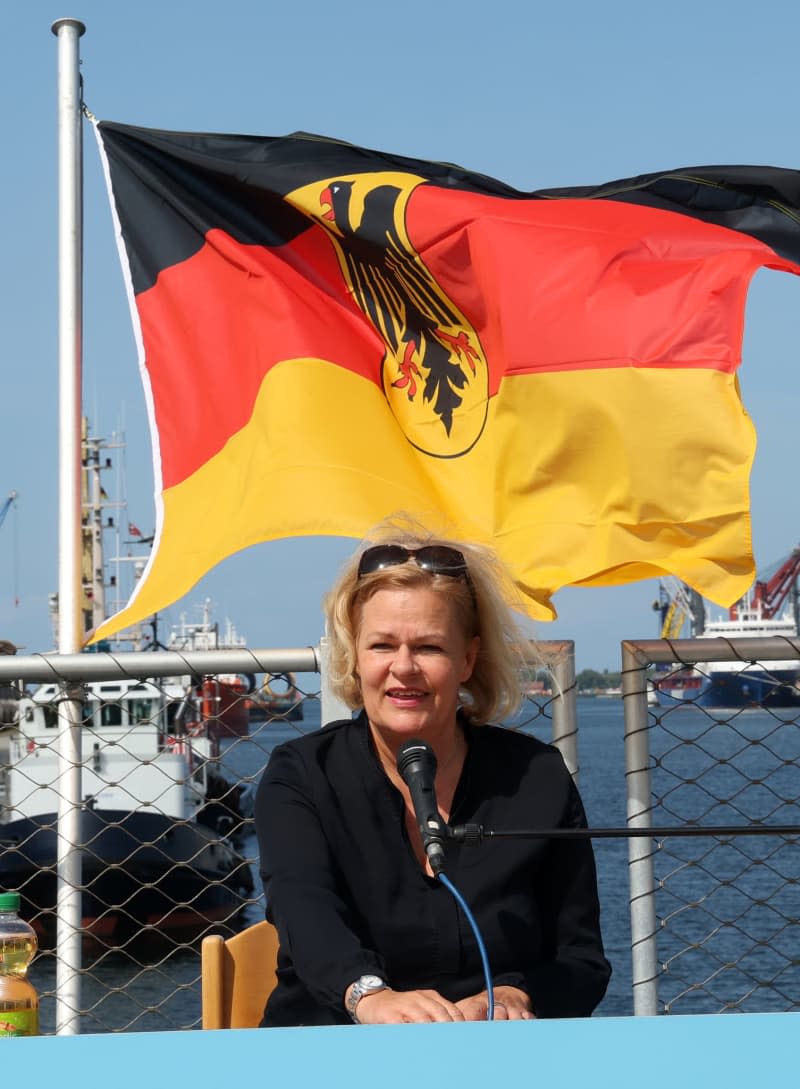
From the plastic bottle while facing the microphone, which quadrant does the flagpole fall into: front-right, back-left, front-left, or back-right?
back-left

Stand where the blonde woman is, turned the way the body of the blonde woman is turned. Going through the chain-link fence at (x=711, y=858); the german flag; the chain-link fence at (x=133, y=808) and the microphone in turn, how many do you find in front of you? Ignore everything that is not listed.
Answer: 1

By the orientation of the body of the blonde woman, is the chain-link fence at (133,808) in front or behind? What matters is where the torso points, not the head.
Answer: behind

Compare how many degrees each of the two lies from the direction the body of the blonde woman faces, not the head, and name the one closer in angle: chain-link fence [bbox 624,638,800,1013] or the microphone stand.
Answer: the microphone stand

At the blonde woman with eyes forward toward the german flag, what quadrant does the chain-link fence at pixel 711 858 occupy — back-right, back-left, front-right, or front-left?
front-right

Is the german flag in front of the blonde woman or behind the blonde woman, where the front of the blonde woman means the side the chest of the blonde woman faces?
behind

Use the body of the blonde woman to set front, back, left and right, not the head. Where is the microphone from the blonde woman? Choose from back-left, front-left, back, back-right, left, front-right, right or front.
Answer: front

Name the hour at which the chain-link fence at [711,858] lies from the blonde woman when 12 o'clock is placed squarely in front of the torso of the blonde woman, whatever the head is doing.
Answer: The chain-link fence is roughly at 7 o'clock from the blonde woman.

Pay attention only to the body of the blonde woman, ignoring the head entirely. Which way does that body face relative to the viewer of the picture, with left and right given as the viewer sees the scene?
facing the viewer

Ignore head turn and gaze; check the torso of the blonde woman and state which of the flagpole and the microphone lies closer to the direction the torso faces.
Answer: the microphone

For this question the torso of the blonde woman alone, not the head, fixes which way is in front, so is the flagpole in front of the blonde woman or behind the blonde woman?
behind

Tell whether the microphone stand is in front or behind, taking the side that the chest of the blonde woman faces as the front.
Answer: in front

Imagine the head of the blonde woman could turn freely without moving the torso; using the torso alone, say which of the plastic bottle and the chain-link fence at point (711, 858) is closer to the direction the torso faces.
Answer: the plastic bottle

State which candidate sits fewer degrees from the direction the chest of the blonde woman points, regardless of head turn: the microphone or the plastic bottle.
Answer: the microphone

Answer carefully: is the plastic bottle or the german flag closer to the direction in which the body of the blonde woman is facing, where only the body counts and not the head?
the plastic bottle

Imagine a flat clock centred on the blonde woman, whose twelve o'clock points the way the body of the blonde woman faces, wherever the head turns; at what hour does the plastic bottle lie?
The plastic bottle is roughly at 2 o'clock from the blonde woman.
